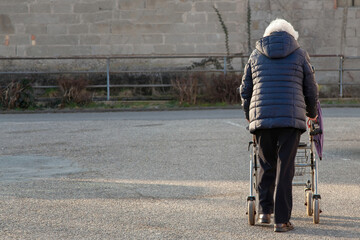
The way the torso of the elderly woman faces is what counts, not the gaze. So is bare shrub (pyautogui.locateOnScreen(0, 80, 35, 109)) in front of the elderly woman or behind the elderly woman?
in front

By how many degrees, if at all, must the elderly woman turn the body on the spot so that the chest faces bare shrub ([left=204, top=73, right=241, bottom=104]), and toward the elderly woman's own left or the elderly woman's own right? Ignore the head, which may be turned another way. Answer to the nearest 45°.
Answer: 0° — they already face it

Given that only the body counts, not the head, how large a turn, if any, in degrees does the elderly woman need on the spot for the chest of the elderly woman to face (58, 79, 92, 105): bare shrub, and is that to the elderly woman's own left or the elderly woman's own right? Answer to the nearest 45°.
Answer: approximately 45° to the elderly woman's own left

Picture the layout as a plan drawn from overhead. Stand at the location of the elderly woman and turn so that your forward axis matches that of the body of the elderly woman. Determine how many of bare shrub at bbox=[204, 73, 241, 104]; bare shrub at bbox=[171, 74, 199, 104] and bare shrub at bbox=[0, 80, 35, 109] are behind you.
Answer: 0

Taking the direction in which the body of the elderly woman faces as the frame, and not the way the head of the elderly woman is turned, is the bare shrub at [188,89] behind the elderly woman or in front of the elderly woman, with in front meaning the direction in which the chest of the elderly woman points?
in front

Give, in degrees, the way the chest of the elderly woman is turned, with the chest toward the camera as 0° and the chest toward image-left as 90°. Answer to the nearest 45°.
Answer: approximately 180°

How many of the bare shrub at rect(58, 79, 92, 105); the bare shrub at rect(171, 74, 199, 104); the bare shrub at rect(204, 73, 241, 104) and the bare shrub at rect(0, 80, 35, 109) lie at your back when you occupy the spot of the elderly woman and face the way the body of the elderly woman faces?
0
